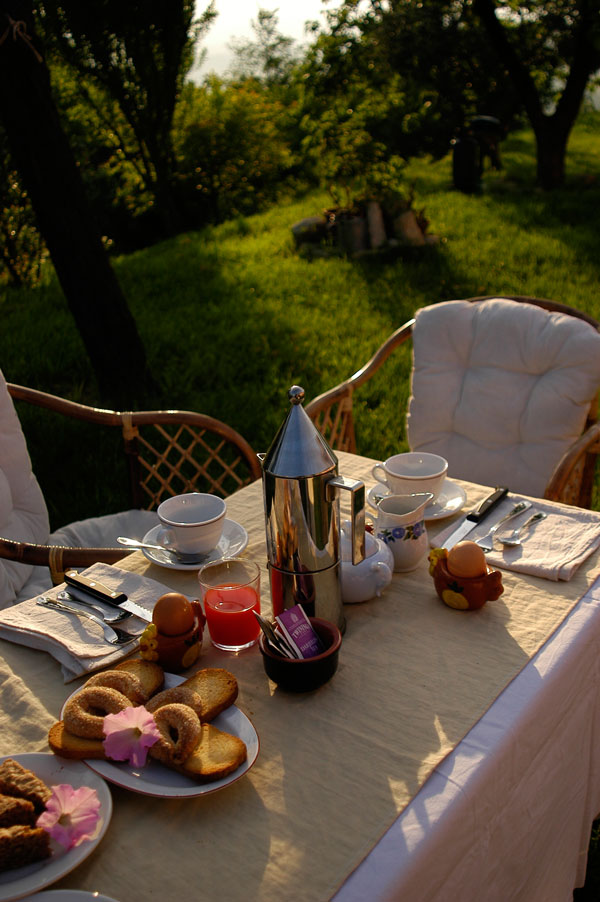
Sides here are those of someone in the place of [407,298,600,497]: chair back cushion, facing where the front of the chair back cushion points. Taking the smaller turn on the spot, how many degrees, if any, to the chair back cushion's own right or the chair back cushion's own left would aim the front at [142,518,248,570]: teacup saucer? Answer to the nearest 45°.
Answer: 0° — it already faces it

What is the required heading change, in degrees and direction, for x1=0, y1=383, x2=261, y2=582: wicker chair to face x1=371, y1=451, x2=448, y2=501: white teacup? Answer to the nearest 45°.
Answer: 0° — it already faces it

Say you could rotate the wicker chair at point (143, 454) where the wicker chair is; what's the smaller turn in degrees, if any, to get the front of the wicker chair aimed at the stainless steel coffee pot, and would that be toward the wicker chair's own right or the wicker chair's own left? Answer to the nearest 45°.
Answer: approximately 45° to the wicker chair's own right

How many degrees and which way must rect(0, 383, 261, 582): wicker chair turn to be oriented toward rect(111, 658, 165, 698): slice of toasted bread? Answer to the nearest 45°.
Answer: approximately 45° to its right

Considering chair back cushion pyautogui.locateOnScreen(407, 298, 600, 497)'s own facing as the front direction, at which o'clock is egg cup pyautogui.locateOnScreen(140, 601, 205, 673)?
The egg cup is roughly at 11 o'clock from the chair back cushion.

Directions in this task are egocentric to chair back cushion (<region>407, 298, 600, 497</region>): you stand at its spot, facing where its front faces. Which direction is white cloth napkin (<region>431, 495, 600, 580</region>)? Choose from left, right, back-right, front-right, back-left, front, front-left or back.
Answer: front-left

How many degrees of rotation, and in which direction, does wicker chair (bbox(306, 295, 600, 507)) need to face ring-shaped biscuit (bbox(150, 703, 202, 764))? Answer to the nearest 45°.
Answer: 0° — it already faces it

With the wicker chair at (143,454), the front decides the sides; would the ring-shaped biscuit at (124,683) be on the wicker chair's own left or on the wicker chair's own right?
on the wicker chair's own right

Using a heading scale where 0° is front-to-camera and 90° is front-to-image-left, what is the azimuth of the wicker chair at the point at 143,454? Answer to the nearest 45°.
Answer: approximately 315°

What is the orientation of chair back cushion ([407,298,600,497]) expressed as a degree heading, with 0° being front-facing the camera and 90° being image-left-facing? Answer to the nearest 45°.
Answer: approximately 45°

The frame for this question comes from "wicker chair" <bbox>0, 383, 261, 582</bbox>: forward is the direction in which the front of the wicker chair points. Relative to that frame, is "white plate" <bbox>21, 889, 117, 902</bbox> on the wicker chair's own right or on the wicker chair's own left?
on the wicker chair's own right
